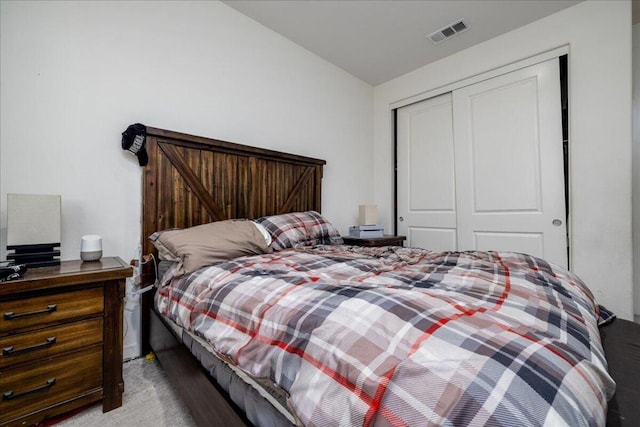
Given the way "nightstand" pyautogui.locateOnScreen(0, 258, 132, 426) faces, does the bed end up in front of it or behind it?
in front

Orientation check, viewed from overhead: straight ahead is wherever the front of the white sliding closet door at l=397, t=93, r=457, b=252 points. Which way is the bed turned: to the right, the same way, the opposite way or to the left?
to the left

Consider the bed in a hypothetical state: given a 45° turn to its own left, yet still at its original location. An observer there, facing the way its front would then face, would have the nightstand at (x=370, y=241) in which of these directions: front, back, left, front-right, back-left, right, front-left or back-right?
left

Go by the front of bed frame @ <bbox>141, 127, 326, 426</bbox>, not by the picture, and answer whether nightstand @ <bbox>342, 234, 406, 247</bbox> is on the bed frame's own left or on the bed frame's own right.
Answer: on the bed frame's own left

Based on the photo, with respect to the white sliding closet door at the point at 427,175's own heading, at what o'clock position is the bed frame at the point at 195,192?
The bed frame is roughly at 12 o'clock from the white sliding closet door.

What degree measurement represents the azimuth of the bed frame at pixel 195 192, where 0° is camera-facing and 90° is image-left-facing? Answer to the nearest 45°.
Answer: approximately 315°

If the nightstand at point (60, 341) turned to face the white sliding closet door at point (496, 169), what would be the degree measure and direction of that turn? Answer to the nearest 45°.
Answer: approximately 45° to its left

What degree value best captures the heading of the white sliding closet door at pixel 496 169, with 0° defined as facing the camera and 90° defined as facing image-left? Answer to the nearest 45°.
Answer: approximately 45°

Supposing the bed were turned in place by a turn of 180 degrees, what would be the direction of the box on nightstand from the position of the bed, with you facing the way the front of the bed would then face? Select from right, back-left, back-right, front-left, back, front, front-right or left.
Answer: front-right

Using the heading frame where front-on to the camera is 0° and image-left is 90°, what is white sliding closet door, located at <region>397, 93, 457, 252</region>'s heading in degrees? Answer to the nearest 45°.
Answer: approximately 45°

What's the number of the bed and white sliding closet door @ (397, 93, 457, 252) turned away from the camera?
0

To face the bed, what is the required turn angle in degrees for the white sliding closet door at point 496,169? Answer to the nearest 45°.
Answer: approximately 45° to its left

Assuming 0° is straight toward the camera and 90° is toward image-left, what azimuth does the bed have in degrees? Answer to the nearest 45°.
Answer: approximately 315°

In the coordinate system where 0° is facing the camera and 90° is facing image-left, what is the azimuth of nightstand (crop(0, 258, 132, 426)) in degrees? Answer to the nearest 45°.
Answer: approximately 315°

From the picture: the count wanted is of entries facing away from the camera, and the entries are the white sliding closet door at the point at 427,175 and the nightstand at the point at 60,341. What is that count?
0

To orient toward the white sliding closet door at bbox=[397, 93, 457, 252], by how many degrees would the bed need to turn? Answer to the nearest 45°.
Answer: approximately 135° to its left
